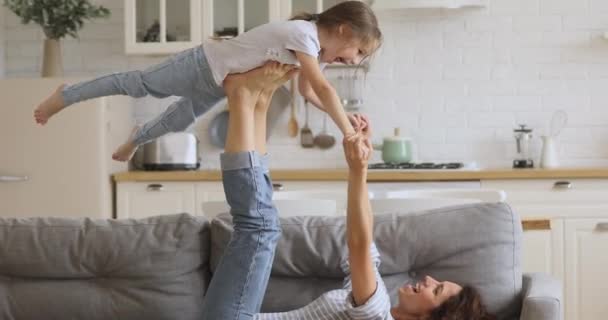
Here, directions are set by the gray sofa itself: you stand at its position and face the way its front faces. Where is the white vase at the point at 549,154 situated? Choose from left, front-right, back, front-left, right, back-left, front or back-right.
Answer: back-left

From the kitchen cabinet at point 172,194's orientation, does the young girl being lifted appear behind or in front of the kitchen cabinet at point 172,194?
in front

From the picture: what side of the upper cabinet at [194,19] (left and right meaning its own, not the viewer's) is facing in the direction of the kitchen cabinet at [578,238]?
left

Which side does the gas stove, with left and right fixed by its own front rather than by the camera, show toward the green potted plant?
right

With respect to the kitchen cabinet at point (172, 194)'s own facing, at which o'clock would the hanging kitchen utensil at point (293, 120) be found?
The hanging kitchen utensil is roughly at 8 o'clock from the kitchen cabinet.

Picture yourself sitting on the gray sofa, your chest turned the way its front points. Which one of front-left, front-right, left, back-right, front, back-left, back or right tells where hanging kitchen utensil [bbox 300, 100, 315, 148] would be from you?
back

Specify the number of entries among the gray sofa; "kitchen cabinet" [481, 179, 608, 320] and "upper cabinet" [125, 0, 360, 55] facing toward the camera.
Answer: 3

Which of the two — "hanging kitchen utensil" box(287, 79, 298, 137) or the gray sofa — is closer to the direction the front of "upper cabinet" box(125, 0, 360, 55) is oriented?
the gray sofa

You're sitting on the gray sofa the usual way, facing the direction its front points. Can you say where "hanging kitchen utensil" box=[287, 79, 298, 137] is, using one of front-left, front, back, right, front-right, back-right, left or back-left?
back
